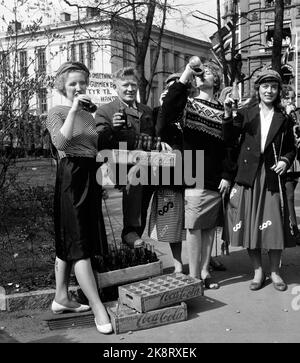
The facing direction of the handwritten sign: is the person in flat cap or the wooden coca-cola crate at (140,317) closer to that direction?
the wooden coca-cola crate

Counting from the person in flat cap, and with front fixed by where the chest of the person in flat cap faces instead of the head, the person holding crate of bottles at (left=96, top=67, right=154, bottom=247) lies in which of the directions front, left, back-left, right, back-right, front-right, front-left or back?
right

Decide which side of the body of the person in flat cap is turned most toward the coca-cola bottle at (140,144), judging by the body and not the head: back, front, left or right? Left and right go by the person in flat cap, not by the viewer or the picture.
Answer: right

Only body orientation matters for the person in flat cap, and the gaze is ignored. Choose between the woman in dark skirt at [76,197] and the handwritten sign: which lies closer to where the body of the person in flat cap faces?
the woman in dark skirt

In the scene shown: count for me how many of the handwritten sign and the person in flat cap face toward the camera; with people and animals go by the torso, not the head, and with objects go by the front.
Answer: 2

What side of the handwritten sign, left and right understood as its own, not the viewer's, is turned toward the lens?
front

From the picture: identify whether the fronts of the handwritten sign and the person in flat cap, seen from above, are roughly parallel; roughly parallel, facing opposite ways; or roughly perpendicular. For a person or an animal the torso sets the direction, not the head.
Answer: roughly parallel

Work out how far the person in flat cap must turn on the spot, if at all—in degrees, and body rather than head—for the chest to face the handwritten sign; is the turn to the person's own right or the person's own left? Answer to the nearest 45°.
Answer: approximately 135° to the person's own right

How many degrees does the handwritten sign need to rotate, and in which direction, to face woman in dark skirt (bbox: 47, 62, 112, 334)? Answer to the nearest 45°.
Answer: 0° — it already faces them

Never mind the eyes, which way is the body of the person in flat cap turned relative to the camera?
toward the camera

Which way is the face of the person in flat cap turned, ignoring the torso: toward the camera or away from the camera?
toward the camera

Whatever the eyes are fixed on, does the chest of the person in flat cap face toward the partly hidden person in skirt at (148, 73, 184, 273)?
no

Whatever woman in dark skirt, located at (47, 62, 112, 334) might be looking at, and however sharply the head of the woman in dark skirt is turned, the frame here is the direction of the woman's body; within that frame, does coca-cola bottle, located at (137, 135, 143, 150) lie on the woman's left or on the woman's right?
on the woman's left

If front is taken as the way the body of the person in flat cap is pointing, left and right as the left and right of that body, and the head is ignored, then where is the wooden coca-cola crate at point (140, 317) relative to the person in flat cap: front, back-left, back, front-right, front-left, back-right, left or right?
front-right

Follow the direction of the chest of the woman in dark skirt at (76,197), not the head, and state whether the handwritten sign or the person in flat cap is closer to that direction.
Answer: the person in flat cap

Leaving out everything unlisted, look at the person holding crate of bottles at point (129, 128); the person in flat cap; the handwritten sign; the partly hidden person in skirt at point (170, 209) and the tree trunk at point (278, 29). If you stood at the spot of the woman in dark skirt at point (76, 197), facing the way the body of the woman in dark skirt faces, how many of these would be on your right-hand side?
0

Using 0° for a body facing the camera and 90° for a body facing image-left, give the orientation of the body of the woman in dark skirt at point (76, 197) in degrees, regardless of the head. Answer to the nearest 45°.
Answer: approximately 315°
